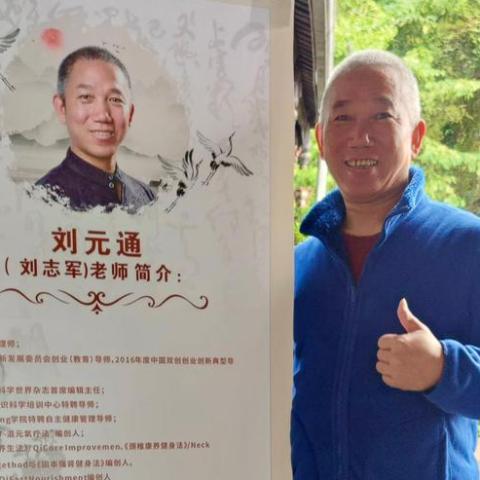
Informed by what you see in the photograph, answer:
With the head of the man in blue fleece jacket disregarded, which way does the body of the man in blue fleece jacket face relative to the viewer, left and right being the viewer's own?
facing the viewer and to the left of the viewer

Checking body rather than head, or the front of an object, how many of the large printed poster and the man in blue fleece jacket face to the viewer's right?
0
